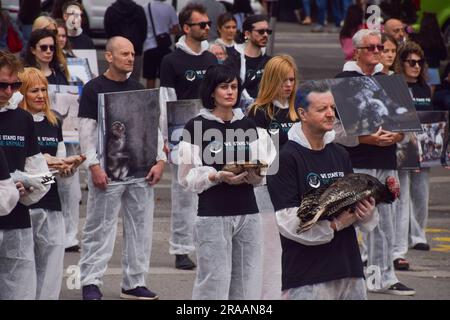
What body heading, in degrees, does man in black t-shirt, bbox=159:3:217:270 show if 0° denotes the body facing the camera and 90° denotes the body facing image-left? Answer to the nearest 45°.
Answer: approximately 315°

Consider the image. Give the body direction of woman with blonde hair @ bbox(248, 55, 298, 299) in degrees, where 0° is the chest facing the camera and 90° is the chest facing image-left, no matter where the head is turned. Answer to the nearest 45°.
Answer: approximately 315°

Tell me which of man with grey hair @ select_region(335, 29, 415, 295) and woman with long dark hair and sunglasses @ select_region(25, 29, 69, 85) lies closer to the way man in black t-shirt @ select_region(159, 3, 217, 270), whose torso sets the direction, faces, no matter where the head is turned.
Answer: the man with grey hair
